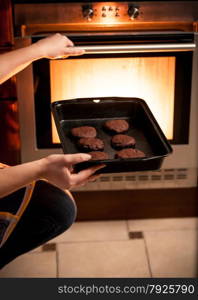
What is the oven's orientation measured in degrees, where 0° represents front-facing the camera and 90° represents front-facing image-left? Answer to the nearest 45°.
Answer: approximately 0°
